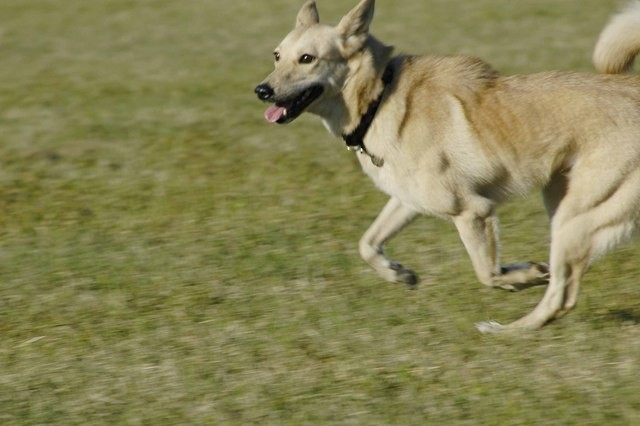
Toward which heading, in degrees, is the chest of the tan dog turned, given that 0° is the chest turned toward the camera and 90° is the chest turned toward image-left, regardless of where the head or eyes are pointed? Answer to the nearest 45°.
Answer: approximately 90°
